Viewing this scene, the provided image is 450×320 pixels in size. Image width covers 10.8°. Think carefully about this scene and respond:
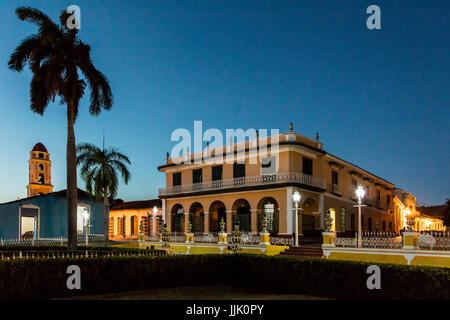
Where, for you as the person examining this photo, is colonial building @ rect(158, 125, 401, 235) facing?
facing the viewer and to the left of the viewer

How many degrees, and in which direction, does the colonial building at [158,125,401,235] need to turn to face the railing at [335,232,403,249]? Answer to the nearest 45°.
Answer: approximately 45° to its left

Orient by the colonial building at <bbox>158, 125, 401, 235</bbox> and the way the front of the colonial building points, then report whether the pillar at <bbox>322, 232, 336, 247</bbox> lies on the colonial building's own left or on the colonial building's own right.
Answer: on the colonial building's own left

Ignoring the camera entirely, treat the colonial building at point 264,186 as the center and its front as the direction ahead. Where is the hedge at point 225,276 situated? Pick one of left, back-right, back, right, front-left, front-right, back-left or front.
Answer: front-left

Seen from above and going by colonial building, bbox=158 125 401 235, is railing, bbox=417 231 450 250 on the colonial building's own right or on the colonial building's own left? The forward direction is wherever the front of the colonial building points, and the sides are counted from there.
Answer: on the colonial building's own left
